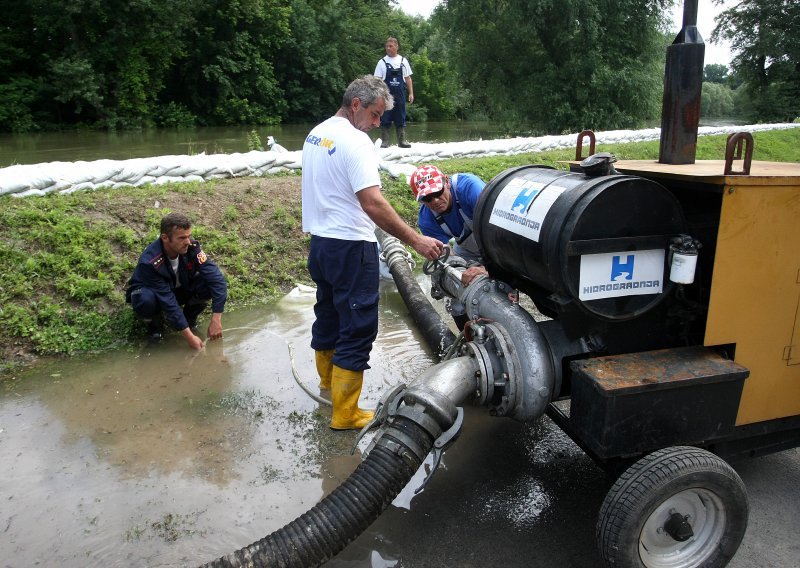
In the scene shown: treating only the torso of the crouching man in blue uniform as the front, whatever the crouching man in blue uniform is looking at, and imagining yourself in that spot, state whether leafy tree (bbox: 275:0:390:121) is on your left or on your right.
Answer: on your left

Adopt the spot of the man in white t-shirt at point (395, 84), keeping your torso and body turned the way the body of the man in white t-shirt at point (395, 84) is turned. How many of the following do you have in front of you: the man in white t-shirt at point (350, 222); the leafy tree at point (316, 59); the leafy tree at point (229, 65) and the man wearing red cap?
2

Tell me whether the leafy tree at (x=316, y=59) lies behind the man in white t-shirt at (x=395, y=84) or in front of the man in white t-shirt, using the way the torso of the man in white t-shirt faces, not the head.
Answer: behind

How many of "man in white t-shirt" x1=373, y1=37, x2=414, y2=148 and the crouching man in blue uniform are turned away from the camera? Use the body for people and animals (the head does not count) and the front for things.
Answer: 0

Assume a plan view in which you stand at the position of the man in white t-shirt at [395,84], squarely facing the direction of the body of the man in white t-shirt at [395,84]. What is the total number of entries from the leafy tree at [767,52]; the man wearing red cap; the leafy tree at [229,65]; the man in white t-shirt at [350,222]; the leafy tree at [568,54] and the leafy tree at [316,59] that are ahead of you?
2

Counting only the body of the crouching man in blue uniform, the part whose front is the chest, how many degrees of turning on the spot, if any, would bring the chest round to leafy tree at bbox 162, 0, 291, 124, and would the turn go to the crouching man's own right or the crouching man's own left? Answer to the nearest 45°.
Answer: approximately 135° to the crouching man's own left

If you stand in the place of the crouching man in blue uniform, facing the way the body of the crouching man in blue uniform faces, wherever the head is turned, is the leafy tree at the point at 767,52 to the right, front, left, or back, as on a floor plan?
left

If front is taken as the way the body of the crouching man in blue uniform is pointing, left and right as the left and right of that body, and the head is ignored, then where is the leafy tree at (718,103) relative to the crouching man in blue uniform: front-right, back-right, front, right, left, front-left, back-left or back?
left

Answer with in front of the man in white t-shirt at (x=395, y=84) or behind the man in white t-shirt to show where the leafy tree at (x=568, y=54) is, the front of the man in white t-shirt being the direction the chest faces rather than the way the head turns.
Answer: behind

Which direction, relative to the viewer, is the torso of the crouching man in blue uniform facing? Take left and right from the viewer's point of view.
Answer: facing the viewer and to the right of the viewer

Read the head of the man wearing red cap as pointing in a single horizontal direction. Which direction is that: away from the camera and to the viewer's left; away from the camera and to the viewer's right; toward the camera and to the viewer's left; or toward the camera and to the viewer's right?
toward the camera and to the viewer's left

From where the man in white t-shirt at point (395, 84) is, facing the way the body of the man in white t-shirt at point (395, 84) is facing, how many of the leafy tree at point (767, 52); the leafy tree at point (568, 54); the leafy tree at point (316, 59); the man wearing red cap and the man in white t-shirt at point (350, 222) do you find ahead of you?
2

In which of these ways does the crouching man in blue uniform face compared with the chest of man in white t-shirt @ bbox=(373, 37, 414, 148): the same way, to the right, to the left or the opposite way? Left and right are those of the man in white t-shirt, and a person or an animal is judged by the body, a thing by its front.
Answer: to the left

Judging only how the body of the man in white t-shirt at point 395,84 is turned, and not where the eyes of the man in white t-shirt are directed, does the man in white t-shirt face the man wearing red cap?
yes
